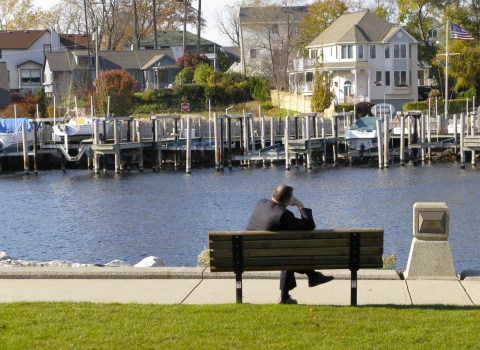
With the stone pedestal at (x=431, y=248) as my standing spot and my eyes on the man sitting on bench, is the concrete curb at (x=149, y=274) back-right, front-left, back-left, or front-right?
front-right

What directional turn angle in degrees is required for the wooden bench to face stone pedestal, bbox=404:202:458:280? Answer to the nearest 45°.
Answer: approximately 45° to its right

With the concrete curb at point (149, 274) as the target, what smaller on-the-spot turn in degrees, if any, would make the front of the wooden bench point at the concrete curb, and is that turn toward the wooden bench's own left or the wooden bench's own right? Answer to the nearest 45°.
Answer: approximately 45° to the wooden bench's own left

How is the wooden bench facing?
away from the camera

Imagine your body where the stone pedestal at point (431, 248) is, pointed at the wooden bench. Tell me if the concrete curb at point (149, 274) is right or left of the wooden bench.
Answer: right
